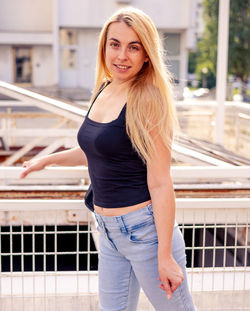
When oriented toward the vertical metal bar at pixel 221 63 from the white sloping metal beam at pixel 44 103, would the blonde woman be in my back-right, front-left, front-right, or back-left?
back-right

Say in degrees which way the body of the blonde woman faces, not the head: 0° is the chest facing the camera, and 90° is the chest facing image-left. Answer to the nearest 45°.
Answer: approximately 45°

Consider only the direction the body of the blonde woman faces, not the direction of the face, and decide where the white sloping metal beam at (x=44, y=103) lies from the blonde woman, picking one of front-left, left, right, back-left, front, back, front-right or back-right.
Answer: back-right

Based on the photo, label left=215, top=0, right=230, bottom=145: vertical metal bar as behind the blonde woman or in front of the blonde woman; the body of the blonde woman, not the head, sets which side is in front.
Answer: behind
